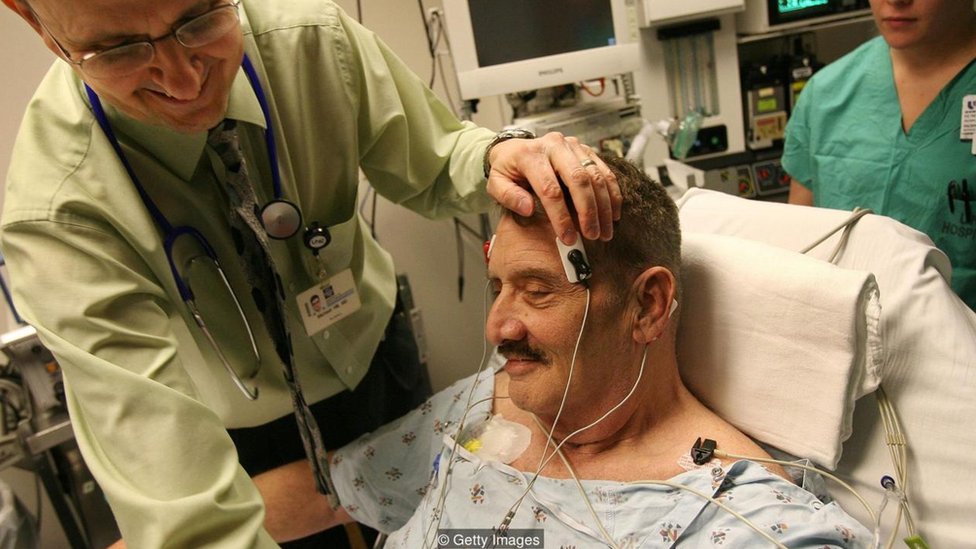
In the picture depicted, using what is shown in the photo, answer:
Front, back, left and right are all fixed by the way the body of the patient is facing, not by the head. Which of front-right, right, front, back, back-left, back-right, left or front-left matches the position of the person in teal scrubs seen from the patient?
back

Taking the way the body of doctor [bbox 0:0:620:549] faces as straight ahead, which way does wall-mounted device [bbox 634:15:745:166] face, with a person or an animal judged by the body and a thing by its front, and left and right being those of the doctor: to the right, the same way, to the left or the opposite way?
to the right

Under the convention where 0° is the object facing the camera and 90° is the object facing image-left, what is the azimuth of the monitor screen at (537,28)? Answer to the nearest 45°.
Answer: approximately 0°

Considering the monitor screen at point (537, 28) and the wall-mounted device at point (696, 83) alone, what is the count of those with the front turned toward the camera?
2

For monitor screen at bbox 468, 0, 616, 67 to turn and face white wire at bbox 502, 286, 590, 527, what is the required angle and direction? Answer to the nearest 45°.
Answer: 0° — it already faces it

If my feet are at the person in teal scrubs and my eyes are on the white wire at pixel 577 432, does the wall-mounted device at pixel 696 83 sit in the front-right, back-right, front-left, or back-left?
back-right

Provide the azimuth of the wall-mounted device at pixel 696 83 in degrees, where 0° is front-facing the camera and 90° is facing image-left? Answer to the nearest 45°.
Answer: approximately 0°

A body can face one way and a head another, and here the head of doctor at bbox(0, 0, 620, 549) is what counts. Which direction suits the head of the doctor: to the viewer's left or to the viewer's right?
to the viewer's right

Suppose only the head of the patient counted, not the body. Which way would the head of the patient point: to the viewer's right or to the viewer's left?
to the viewer's left

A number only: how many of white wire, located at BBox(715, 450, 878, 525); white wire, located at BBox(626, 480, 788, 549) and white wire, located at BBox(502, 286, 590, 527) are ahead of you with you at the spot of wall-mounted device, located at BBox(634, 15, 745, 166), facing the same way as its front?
3

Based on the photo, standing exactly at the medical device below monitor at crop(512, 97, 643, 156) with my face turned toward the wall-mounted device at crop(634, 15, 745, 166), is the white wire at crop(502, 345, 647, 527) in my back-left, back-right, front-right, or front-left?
back-right
